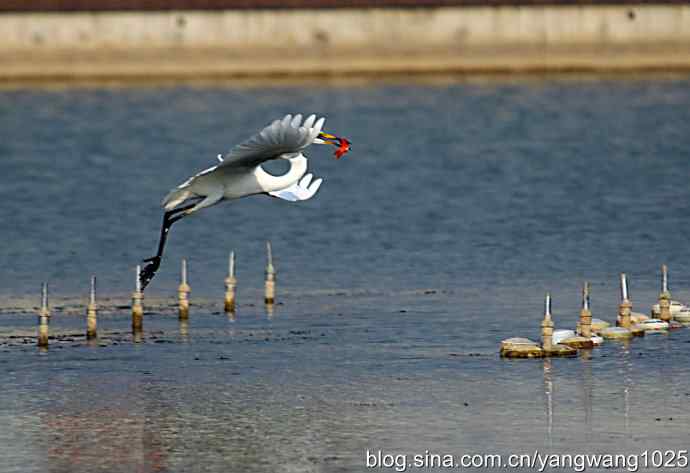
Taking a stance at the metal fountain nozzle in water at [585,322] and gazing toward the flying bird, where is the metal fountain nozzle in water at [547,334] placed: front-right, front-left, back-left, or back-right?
front-left

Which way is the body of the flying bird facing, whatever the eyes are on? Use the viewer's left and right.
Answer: facing to the right of the viewer

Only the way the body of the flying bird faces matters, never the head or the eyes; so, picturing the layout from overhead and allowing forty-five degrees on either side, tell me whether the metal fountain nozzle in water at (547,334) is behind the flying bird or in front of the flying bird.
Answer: in front

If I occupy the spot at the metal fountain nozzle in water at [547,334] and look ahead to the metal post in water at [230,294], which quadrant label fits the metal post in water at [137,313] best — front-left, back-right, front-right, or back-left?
front-left
